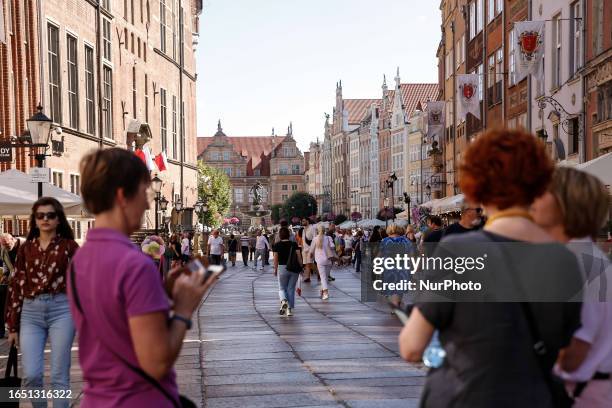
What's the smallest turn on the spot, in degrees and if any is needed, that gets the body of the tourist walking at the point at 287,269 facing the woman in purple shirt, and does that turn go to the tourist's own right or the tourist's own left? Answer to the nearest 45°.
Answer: approximately 180°

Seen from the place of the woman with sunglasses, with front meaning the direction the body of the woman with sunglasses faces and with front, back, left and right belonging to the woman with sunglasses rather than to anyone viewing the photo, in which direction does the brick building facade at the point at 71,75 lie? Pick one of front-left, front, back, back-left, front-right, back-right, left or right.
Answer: back

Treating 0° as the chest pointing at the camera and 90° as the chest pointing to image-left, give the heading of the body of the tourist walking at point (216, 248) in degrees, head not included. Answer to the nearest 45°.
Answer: approximately 0°

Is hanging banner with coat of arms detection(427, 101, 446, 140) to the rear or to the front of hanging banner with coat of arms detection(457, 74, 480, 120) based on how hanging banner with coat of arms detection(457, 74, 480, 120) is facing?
to the rear

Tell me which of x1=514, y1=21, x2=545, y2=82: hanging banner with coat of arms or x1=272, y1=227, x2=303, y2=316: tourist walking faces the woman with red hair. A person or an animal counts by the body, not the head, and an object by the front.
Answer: the hanging banner with coat of arms

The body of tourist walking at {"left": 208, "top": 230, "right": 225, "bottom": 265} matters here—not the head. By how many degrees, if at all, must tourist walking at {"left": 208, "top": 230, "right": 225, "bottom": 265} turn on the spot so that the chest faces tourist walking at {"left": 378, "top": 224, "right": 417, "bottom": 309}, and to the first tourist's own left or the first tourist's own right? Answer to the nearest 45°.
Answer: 0° — they already face them

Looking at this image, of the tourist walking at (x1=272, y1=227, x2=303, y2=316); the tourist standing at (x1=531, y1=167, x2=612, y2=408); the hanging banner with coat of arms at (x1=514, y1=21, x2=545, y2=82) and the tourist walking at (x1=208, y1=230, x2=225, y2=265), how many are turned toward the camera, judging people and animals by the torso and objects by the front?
2

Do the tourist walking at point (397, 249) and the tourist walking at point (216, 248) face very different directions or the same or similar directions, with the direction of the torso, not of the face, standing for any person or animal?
very different directions

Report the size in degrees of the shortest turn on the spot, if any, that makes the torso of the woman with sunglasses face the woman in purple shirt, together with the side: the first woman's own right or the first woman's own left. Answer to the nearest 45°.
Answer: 0° — they already face them
